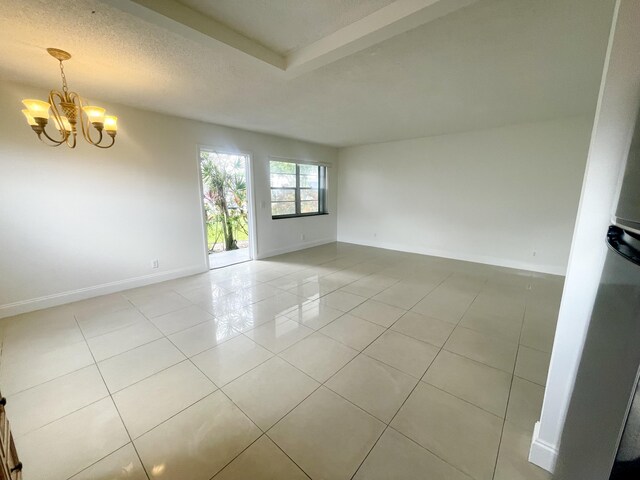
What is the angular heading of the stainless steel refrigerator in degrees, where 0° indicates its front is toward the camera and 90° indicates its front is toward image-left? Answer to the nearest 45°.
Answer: approximately 45°

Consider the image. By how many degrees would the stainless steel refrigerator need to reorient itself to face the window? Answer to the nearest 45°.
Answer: approximately 90° to its right
